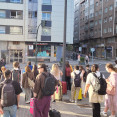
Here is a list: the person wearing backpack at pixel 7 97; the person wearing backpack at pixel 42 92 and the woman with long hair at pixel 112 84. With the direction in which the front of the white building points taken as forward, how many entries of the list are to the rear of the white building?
0

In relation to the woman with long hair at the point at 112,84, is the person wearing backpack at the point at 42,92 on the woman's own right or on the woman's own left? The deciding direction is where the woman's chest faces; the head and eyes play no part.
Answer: on the woman's own left

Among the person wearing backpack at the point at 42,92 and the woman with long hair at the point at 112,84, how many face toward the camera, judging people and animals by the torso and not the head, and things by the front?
0

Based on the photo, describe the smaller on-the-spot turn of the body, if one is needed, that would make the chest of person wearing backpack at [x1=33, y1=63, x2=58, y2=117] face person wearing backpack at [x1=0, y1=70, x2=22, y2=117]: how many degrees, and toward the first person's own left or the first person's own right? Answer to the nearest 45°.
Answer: approximately 90° to the first person's own left

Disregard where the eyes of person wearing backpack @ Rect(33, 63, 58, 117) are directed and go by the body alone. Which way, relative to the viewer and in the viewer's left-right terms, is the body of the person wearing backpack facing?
facing away from the viewer and to the left of the viewer

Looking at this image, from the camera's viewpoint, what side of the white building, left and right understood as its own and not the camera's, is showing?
front

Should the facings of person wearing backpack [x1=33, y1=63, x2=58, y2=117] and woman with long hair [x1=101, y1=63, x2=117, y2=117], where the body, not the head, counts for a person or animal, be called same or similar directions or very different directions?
same or similar directions

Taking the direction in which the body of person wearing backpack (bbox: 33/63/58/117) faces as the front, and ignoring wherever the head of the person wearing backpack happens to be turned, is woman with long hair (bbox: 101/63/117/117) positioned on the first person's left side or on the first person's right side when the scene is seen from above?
on the first person's right side
